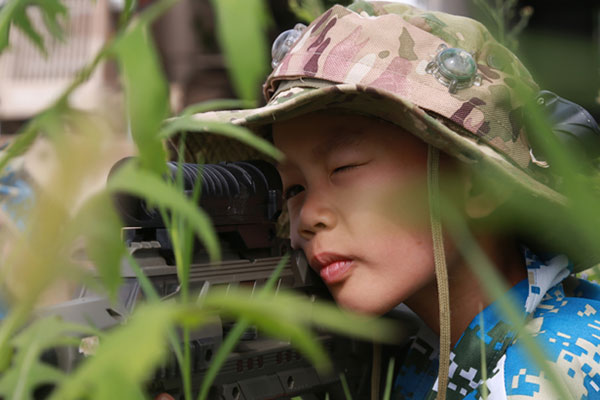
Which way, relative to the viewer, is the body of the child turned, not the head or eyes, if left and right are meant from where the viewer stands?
facing the viewer and to the left of the viewer

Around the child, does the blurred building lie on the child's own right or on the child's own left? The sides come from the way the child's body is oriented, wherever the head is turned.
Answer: on the child's own right

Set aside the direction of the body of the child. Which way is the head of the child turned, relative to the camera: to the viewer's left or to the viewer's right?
to the viewer's left
